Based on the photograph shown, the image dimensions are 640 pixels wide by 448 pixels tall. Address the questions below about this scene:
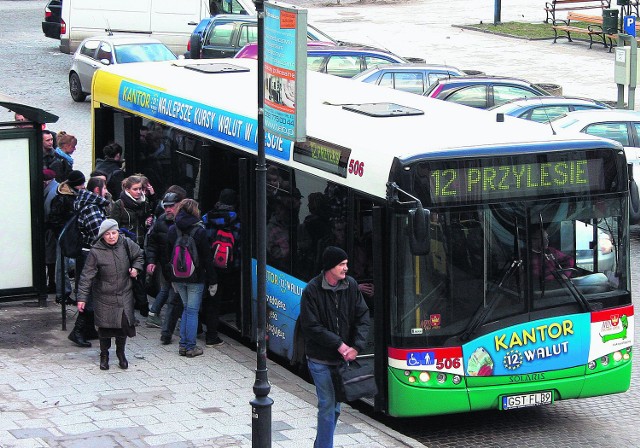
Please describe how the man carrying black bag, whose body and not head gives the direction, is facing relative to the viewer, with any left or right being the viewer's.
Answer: facing the viewer and to the right of the viewer

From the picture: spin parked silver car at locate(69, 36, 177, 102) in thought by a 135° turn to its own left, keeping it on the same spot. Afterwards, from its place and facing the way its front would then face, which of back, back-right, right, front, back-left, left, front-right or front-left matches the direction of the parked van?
front

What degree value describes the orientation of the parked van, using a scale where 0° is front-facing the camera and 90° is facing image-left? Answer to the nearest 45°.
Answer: approximately 270°

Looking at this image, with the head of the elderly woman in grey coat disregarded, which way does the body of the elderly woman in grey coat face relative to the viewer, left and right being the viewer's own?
facing the viewer

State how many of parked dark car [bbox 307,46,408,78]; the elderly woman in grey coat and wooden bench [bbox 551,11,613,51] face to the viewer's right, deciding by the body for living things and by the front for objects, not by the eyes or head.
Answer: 1

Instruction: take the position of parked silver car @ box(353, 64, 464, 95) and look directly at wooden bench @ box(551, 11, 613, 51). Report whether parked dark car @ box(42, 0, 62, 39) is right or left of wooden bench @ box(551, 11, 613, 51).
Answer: left

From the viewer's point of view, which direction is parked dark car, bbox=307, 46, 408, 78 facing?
to the viewer's right

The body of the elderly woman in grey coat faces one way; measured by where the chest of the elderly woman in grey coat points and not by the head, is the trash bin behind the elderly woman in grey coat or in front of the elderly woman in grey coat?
behind

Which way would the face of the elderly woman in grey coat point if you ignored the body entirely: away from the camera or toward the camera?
toward the camera

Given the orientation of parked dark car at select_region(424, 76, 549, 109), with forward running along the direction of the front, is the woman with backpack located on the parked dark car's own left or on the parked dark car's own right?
on the parked dark car's own right
